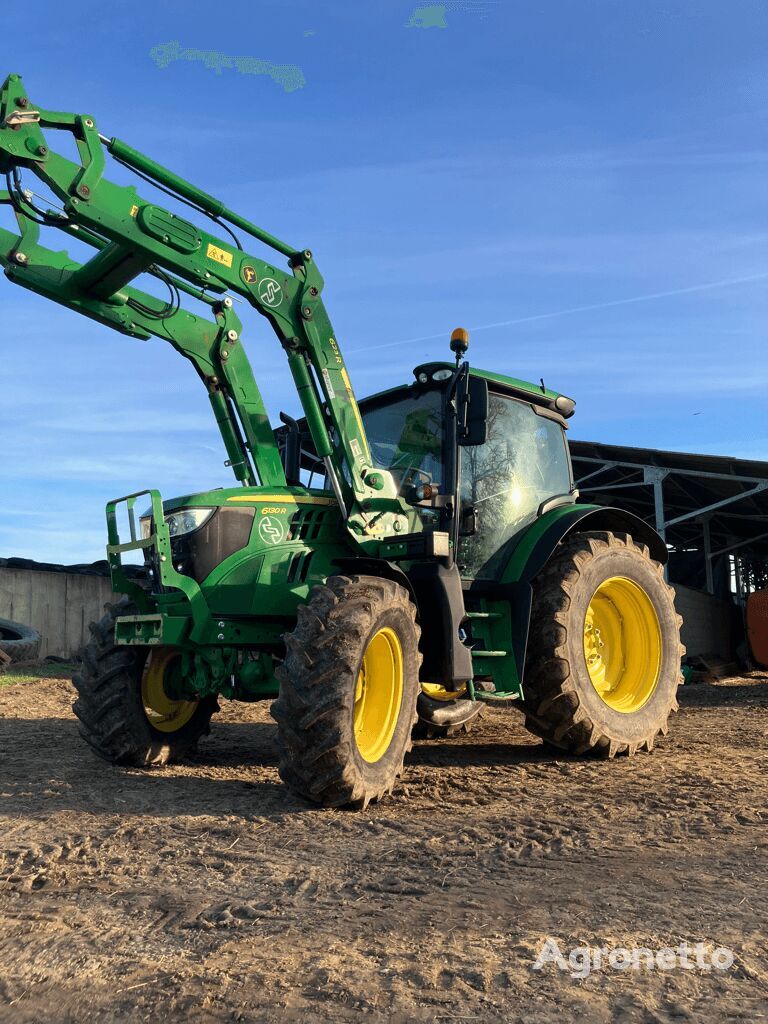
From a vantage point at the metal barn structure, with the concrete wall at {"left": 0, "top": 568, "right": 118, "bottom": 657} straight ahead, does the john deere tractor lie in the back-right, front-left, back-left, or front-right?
front-left

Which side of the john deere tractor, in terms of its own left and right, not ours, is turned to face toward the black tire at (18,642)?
right

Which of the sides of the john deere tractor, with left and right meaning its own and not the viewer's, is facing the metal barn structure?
back

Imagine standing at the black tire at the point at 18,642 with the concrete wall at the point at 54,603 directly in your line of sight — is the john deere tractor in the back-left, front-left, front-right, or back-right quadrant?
back-right

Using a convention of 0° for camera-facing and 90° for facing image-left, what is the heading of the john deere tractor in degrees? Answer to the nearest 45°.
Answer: approximately 45°

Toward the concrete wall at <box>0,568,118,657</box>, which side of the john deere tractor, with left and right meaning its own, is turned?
right

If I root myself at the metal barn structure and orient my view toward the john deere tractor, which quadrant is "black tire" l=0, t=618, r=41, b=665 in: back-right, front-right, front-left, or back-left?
front-right
